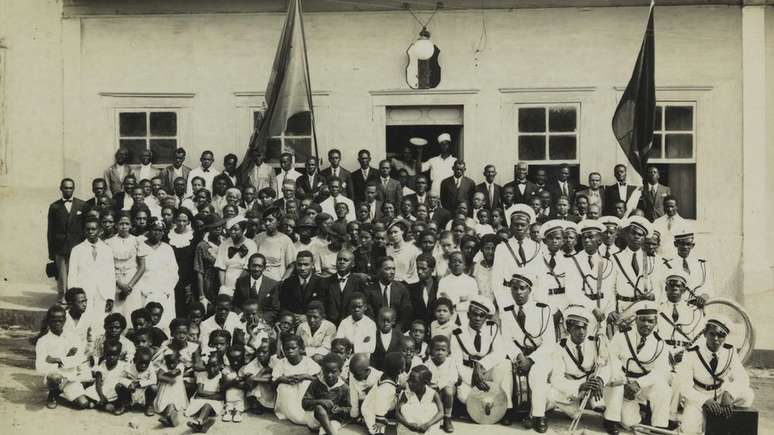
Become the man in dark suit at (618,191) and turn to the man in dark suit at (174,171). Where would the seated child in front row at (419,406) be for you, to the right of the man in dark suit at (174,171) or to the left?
left

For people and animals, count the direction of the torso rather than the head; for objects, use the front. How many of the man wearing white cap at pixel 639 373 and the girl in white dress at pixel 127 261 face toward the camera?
2

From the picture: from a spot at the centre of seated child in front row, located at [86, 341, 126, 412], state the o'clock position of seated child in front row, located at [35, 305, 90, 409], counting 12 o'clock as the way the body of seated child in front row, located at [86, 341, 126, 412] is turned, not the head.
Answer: seated child in front row, located at [35, 305, 90, 409] is roughly at 4 o'clock from seated child in front row, located at [86, 341, 126, 412].

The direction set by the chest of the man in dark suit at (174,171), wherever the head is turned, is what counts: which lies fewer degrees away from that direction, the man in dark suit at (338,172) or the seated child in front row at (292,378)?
the seated child in front row

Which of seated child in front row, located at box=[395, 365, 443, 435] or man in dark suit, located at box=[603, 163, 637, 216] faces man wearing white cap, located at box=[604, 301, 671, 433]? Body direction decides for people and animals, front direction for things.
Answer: the man in dark suit

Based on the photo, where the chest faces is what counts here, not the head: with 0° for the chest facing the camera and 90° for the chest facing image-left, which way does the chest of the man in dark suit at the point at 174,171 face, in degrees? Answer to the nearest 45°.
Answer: approximately 0°

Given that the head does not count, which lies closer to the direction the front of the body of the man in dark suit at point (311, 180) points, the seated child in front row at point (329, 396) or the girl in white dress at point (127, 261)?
the seated child in front row

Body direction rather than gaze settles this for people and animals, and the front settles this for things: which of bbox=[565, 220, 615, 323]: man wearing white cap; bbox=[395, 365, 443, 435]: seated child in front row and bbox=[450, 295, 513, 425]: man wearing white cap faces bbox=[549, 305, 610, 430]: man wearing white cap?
bbox=[565, 220, 615, 323]: man wearing white cap

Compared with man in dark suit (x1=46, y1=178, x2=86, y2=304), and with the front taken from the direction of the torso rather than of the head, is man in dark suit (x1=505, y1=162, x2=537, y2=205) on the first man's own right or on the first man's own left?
on the first man's own left

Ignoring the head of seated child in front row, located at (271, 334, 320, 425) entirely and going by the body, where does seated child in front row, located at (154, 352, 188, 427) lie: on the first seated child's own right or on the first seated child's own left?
on the first seated child's own right

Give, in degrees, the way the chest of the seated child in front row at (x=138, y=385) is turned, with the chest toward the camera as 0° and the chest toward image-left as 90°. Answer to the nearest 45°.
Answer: approximately 0°

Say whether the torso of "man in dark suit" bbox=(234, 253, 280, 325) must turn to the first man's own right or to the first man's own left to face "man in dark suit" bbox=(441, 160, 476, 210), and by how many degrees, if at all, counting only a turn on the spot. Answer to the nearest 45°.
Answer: approximately 135° to the first man's own left
